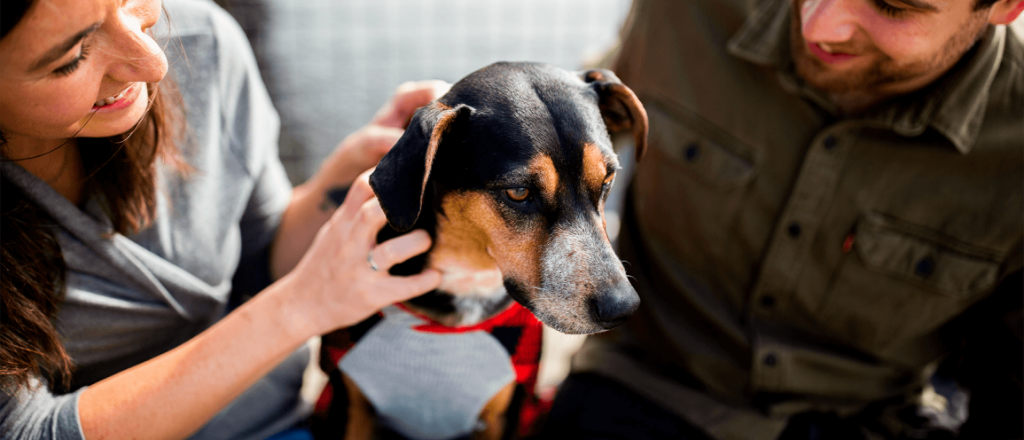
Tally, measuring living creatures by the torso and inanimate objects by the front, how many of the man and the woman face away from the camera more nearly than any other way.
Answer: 0

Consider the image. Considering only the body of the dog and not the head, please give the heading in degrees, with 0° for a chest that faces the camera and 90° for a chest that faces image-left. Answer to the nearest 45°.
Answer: approximately 315°

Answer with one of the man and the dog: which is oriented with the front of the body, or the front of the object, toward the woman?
the man

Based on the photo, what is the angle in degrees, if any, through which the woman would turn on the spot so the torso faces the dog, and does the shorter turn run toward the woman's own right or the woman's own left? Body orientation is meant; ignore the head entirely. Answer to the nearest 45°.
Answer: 0° — they already face it

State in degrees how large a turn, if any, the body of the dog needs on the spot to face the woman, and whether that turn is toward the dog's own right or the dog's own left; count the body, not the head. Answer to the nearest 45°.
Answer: approximately 135° to the dog's own right

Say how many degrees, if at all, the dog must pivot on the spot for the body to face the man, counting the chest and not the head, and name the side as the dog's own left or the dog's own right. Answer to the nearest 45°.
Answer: approximately 90° to the dog's own left

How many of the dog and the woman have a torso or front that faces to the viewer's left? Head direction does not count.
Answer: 0

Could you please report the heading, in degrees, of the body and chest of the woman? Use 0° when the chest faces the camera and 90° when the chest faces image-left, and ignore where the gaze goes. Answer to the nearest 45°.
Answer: approximately 315°

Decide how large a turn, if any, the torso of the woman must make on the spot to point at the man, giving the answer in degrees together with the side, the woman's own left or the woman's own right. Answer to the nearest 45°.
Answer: approximately 45° to the woman's own left
